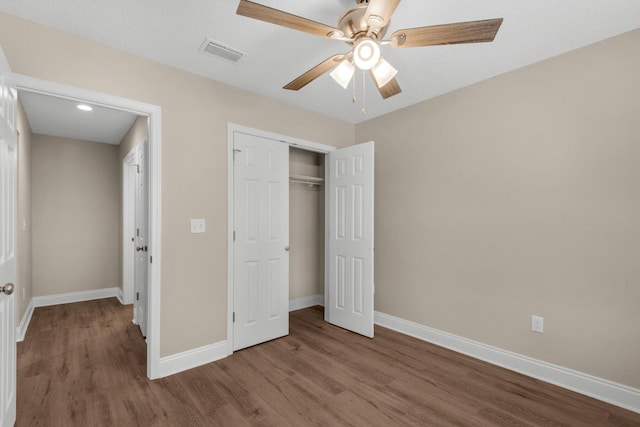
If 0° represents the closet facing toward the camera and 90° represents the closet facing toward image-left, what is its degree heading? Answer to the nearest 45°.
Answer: approximately 315°

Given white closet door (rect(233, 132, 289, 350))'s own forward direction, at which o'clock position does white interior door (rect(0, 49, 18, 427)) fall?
The white interior door is roughly at 3 o'clock from the white closet door.

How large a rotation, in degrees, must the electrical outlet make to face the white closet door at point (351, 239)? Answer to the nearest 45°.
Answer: approximately 45° to its right

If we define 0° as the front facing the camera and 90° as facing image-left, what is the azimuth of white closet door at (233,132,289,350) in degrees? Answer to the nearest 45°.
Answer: approximately 315°

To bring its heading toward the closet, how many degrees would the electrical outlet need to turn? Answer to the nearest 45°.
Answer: approximately 45° to its right

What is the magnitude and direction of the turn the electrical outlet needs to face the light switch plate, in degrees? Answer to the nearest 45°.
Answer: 0° — it already faces it

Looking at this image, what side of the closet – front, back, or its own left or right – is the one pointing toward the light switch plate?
right

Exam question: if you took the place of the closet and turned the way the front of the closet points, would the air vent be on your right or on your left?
on your right

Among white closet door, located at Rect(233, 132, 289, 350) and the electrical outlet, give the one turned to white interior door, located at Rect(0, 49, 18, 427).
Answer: the electrical outlet
